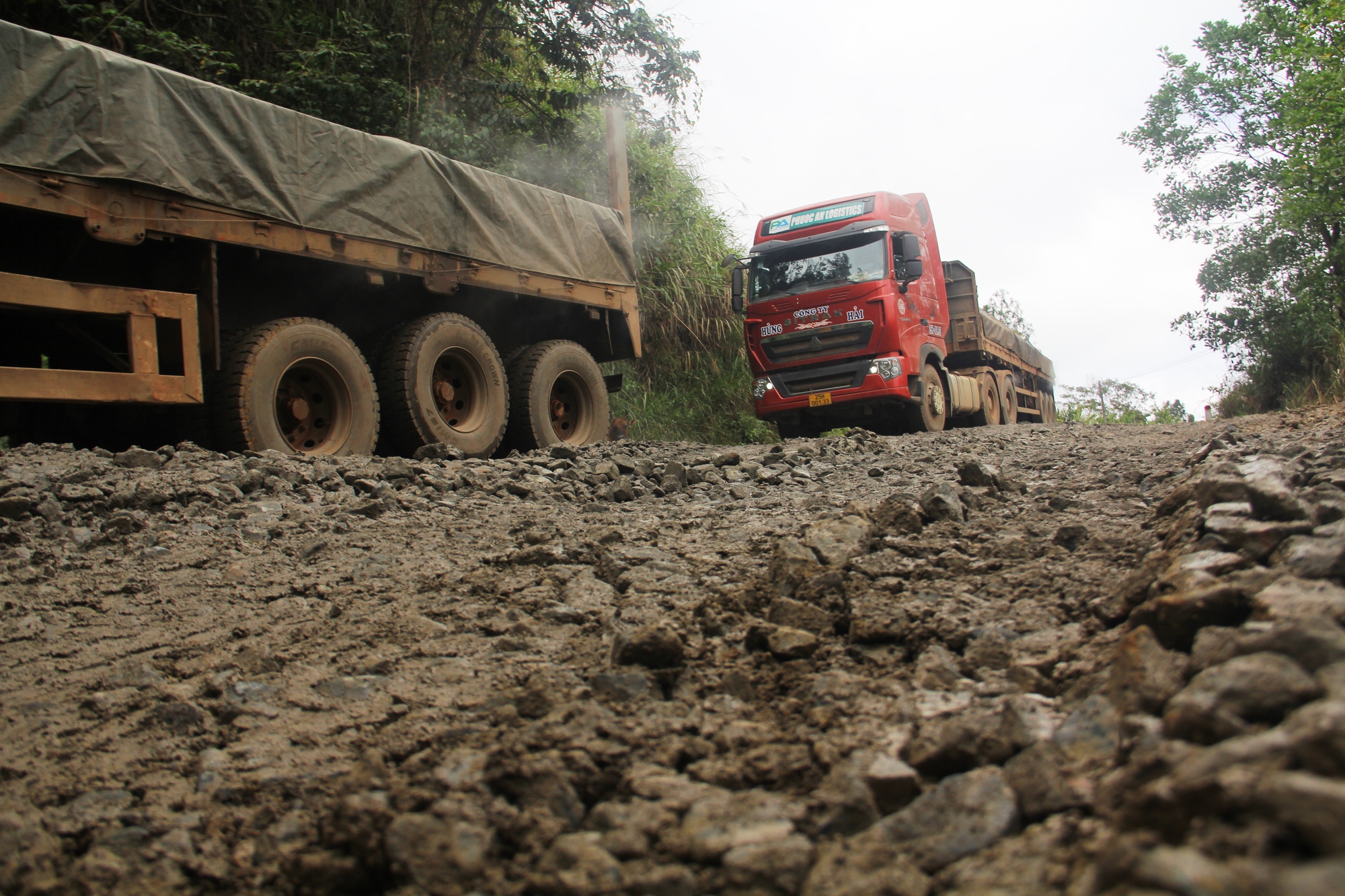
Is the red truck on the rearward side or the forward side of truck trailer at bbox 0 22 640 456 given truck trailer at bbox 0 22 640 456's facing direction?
on the rearward side

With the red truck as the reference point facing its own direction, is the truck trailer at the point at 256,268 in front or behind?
in front

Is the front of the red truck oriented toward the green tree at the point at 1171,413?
no

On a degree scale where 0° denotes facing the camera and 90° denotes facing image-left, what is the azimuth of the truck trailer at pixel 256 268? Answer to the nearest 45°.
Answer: approximately 45°

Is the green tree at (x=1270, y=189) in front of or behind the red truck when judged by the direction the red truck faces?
behind

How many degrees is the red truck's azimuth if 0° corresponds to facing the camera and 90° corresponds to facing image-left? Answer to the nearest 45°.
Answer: approximately 45°

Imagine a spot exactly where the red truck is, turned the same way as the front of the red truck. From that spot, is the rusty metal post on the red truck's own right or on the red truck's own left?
on the red truck's own right
